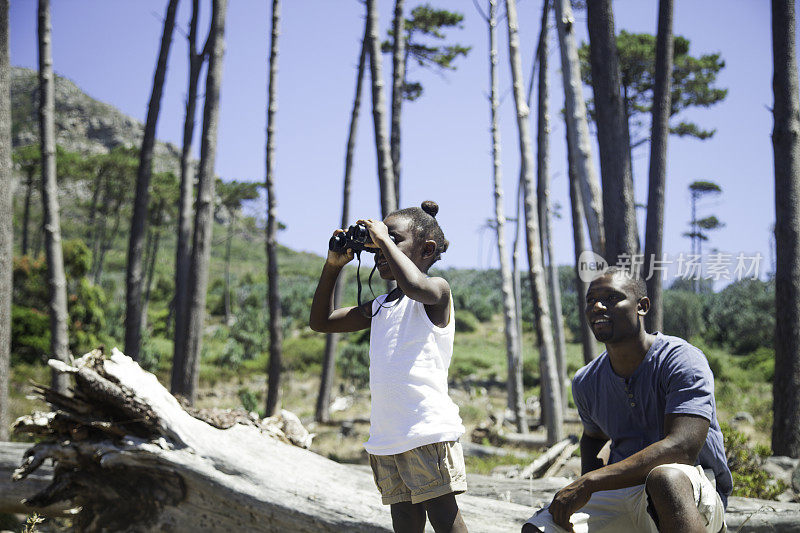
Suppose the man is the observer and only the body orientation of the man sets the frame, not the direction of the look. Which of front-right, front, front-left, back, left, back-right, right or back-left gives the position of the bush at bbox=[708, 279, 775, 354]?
back-right

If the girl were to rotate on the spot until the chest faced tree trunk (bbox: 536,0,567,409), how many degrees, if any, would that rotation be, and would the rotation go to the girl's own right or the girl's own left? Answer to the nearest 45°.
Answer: approximately 135° to the girl's own right

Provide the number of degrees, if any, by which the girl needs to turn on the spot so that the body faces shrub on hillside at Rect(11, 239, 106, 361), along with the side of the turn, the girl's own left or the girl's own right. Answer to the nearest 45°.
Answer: approximately 90° to the girl's own right

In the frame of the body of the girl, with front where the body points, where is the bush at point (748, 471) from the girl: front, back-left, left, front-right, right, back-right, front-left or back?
back

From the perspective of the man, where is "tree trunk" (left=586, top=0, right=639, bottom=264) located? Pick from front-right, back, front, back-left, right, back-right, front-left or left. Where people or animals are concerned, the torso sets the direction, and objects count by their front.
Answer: back-right

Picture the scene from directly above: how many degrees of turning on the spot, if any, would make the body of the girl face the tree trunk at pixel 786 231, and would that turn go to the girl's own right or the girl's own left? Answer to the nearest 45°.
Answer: approximately 180°

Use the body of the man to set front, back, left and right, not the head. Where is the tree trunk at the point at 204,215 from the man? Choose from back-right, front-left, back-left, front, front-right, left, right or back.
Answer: right

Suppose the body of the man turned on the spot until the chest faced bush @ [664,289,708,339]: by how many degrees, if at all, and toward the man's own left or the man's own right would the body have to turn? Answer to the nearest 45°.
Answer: approximately 135° to the man's own right

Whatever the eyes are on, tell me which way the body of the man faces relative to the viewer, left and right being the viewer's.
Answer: facing the viewer and to the left of the viewer

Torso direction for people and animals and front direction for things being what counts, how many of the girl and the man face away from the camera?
0

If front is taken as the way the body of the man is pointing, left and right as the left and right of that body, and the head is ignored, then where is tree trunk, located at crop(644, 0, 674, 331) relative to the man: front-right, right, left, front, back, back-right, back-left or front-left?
back-right
